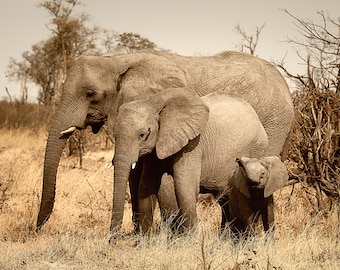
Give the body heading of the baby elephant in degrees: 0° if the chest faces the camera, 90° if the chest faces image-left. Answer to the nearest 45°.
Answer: approximately 0°

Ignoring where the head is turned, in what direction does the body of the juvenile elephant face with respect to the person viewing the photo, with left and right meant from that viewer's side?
facing the viewer and to the left of the viewer

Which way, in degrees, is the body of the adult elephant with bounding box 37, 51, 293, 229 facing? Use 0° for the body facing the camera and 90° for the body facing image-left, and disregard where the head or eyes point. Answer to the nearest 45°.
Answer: approximately 90°

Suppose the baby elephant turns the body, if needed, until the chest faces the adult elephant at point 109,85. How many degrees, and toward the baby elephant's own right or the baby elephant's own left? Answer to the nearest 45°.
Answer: approximately 90° to the baby elephant's own right

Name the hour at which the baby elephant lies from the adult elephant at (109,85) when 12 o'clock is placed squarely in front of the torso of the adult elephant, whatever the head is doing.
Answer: The baby elephant is roughly at 7 o'clock from the adult elephant.
